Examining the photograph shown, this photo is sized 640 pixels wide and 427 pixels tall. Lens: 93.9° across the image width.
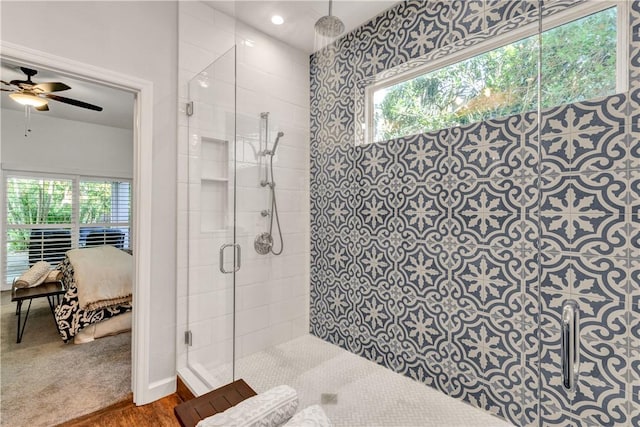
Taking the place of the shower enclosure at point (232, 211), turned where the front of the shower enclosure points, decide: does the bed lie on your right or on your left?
on your right

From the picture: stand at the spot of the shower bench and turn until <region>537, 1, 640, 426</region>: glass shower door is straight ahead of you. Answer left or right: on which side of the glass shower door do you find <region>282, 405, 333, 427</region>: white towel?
right

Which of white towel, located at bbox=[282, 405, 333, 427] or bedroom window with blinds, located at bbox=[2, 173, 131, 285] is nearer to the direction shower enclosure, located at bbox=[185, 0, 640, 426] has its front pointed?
the white towel

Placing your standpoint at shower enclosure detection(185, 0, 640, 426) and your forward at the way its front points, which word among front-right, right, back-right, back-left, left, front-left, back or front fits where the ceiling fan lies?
front-right

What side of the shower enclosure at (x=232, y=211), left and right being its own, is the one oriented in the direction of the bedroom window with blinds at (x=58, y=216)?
right

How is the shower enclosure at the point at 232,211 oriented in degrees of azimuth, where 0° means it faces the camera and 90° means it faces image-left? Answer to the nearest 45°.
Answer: approximately 45°

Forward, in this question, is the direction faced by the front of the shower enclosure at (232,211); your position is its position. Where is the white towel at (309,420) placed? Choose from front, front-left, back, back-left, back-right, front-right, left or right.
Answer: front-left

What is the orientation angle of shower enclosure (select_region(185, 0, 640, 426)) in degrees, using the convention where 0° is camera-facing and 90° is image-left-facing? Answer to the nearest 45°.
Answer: approximately 45°

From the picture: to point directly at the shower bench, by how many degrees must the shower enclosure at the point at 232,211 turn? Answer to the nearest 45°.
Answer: approximately 45° to its left

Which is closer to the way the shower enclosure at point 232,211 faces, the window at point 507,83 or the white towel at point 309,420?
the white towel

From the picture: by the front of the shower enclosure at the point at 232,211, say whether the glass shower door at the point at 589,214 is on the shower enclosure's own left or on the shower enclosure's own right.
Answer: on the shower enclosure's own left

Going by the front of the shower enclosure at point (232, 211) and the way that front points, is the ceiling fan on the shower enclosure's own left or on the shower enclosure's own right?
on the shower enclosure's own right
